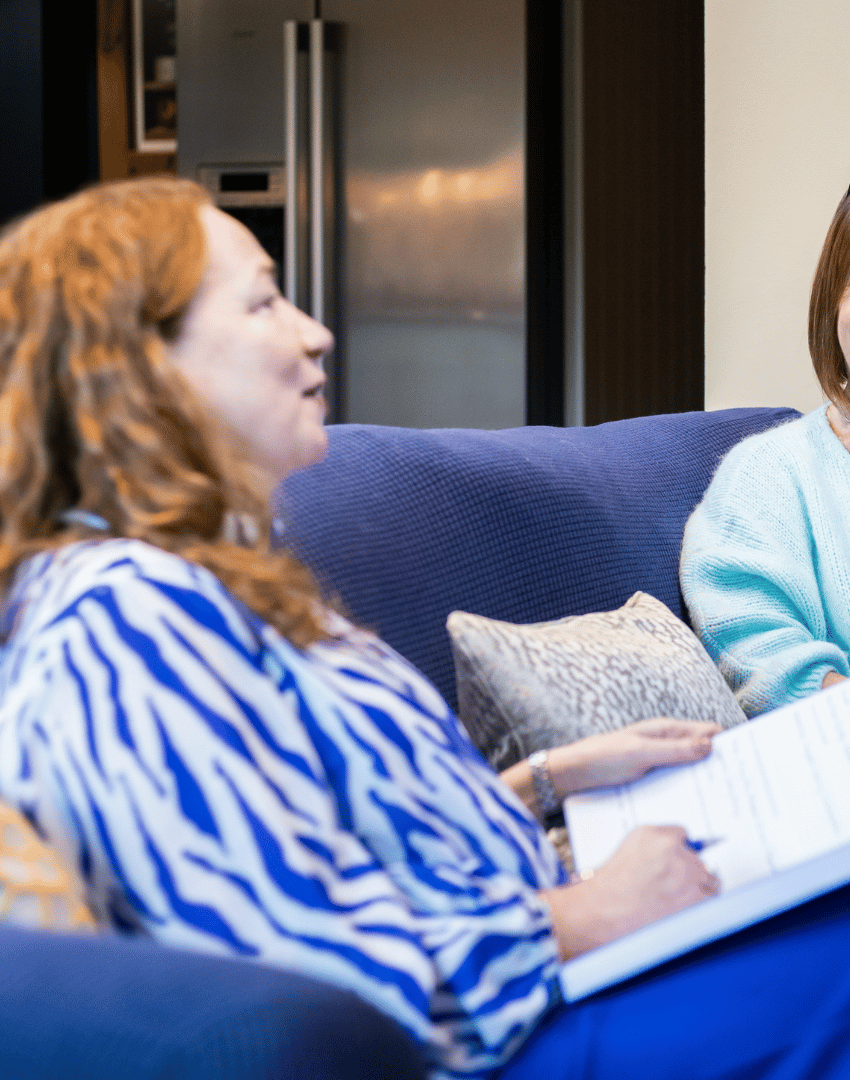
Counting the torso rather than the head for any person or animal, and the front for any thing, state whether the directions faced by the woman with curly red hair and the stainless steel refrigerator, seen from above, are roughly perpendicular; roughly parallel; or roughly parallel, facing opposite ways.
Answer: roughly perpendicular

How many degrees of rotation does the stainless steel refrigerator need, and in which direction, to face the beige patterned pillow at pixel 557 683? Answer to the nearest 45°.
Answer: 0° — it already faces it

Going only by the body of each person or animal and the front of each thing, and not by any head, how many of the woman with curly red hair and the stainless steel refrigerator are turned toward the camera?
1

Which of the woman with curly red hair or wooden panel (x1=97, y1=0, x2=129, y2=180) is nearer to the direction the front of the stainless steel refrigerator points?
the woman with curly red hair

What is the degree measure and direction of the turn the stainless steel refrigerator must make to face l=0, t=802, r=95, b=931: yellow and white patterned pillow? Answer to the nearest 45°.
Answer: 0° — it already faces it

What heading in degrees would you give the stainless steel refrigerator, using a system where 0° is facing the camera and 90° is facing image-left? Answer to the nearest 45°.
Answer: approximately 0°

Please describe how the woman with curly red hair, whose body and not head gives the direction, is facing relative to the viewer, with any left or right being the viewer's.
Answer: facing to the right of the viewer

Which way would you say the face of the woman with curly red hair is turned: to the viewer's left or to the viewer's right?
to the viewer's right

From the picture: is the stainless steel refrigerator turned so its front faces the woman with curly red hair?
yes
